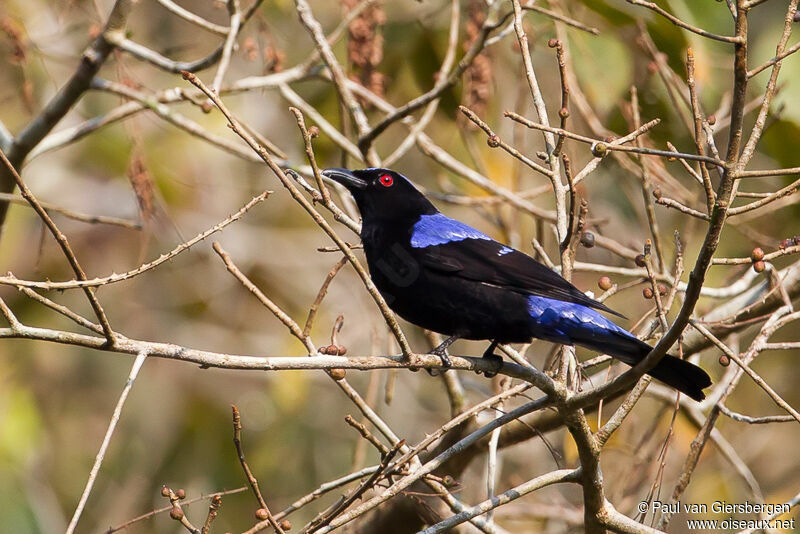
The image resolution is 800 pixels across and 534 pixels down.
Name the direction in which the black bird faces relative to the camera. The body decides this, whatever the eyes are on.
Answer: to the viewer's left
